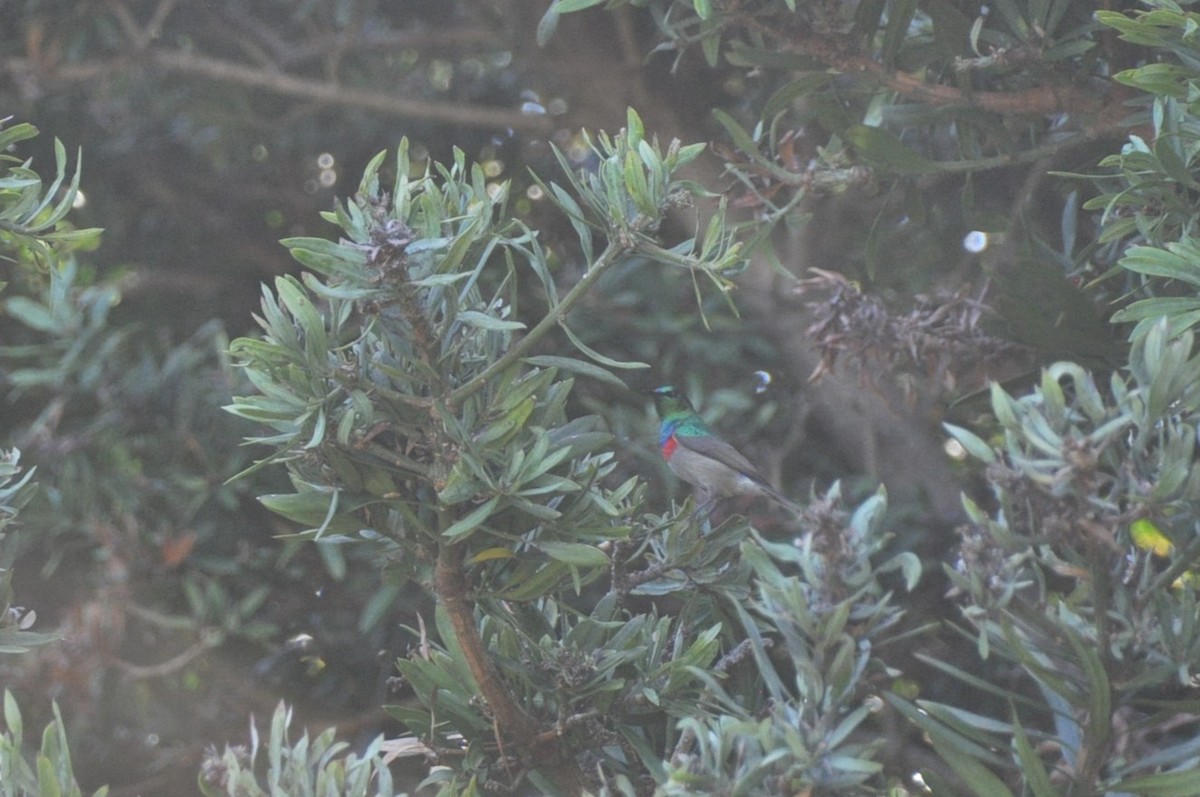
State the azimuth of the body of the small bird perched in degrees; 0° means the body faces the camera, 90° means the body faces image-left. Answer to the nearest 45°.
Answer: approximately 90°
